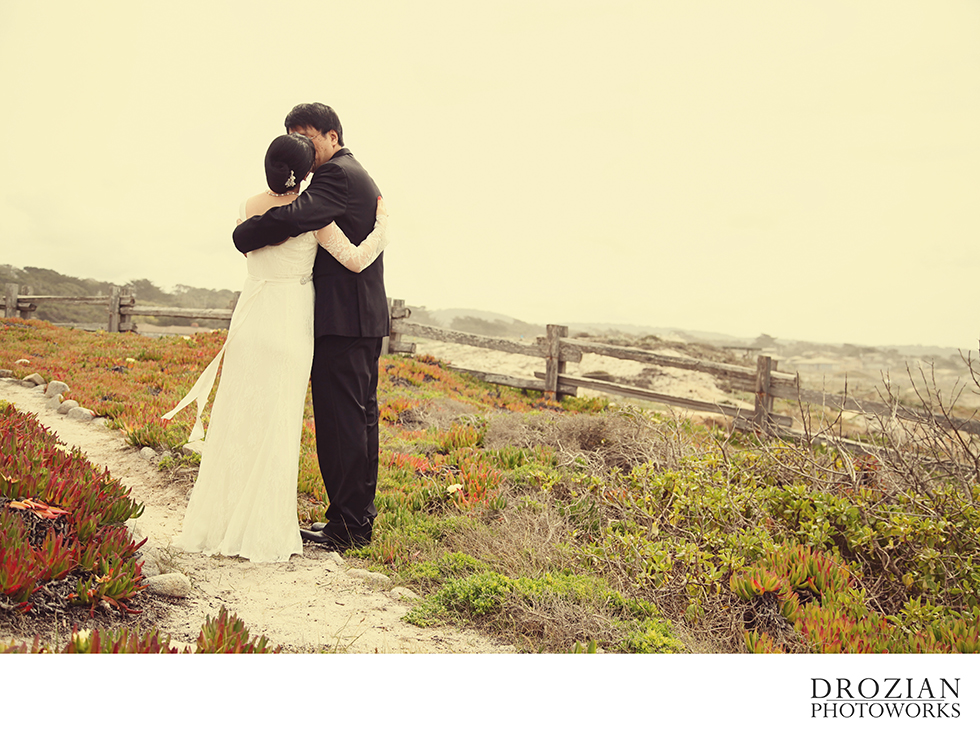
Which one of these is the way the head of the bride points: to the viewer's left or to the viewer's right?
to the viewer's right

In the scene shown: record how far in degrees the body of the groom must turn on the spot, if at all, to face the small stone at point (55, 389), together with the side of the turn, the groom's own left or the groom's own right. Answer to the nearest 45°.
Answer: approximately 45° to the groom's own right

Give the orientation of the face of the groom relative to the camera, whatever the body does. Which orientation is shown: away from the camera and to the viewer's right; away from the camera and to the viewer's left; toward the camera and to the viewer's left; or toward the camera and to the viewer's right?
toward the camera and to the viewer's left

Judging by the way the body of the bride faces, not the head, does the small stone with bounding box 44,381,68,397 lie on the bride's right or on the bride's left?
on the bride's left

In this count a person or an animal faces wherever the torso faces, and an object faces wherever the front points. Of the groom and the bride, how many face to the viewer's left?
1

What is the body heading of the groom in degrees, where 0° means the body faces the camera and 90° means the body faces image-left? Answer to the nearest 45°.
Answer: approximately 90°
